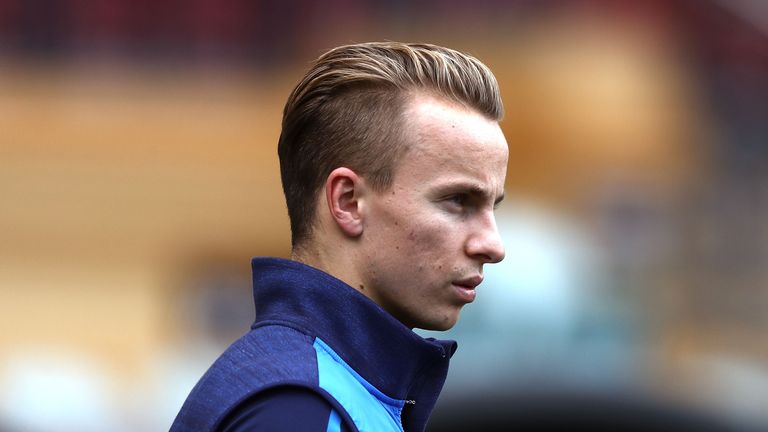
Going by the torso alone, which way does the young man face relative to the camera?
to the viewer's right
